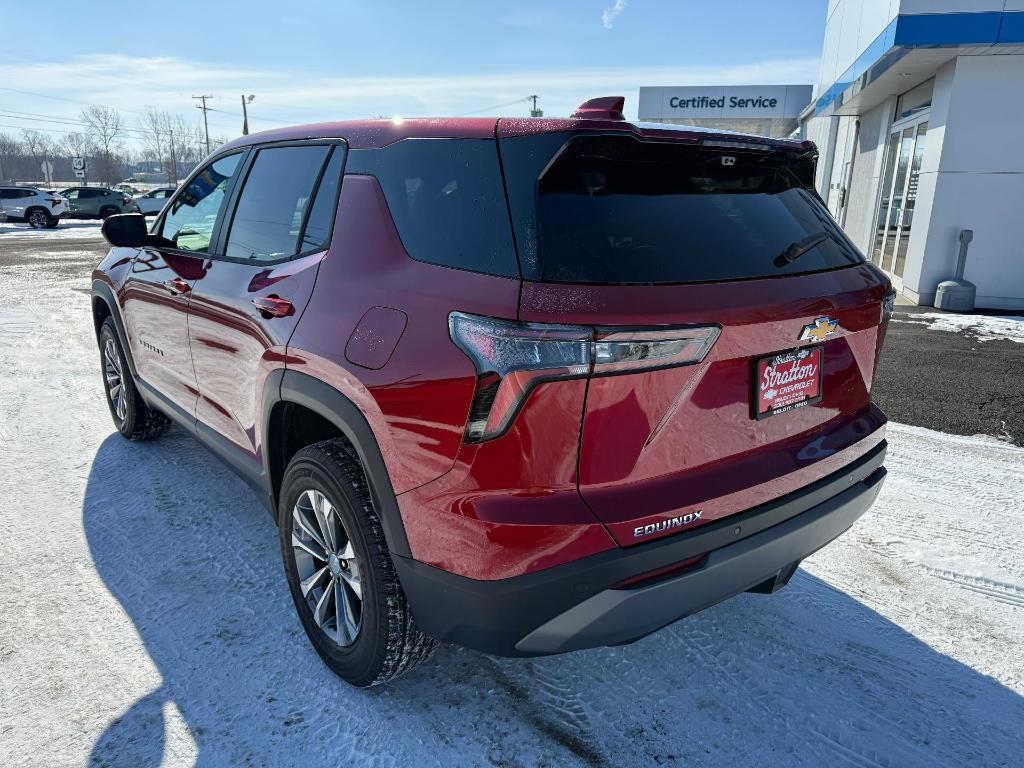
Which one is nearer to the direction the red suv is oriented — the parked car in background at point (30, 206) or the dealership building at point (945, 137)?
the parked car in background

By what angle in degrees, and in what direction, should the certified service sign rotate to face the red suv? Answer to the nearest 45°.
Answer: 0° — it already faces it

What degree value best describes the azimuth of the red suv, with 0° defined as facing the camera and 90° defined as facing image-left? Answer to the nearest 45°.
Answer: approximately 135°

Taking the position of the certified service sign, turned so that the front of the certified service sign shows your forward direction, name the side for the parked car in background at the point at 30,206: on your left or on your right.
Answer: on your right

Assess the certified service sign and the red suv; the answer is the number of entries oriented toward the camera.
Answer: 1

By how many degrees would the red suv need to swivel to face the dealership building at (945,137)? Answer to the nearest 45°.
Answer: approximately 90° to its right

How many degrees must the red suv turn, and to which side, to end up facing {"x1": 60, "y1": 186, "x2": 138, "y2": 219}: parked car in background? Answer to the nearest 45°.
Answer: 0° — it already faces it

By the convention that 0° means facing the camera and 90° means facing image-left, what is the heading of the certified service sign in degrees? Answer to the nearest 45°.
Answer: approximately 0°

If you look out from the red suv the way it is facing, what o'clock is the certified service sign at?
The certified service sign is roughly at 2 o'clock from the red suv.

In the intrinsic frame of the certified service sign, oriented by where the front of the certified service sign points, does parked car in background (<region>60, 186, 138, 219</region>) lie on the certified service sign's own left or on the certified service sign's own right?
on the certified service sign's own right

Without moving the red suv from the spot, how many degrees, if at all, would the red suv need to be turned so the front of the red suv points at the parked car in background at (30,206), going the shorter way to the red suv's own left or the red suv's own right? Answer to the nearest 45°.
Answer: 0° — it already faces it
